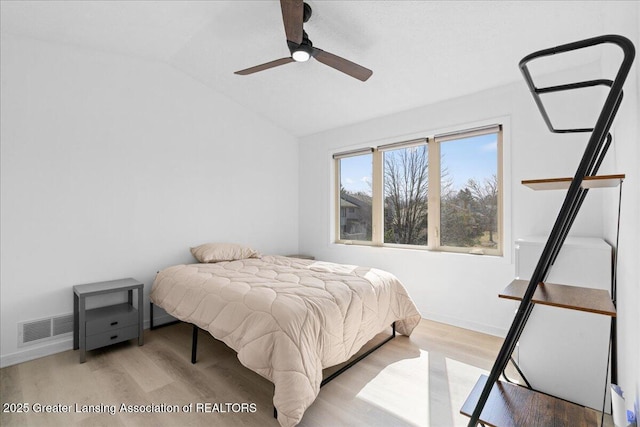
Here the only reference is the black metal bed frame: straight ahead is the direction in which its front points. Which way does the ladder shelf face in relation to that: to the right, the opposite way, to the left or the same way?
the opposite way

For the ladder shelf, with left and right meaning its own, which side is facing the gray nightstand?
front

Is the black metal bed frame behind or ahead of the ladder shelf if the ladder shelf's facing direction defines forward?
ahead

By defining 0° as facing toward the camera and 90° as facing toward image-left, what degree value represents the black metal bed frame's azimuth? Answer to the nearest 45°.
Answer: approximately 315°

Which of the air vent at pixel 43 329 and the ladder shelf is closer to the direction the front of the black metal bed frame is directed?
the ladder shelf

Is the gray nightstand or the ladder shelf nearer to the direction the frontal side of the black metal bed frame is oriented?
the ladder shelf

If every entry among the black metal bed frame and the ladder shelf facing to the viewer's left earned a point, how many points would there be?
1

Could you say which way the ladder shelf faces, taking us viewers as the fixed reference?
facing to the left of the viewer

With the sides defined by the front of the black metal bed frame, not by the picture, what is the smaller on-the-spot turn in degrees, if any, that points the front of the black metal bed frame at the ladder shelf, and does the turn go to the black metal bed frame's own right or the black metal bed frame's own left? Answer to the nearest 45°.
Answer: approximately 45° to the black metal bed frame's own right

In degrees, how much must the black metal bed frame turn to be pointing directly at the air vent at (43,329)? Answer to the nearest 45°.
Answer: approximately 135° to its right

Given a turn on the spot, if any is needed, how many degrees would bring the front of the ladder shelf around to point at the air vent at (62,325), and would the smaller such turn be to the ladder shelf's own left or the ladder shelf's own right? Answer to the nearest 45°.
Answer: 0° — it already faces it
